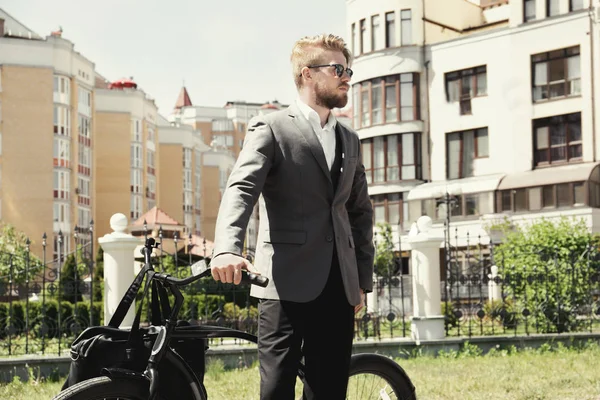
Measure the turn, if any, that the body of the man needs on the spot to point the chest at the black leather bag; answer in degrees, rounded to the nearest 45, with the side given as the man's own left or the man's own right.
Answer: approximately 135° to the man's own right

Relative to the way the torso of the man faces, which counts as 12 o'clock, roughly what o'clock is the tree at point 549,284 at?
The tree is roughly at 8 o'clock from the man.

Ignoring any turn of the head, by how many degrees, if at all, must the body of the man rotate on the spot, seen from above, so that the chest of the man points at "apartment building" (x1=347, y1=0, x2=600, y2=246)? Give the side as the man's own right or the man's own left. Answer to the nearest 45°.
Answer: approximately 135° to the man's own left

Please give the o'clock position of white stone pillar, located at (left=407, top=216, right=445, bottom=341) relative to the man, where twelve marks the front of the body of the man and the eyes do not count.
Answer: The white stone pillar is roughly at 8 o'clock from the man.

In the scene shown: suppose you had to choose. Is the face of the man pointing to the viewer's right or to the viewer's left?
to the viewer's right

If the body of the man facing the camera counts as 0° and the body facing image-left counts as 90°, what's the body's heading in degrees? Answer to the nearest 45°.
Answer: approximately 315°

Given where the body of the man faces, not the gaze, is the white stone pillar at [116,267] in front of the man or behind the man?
behind
